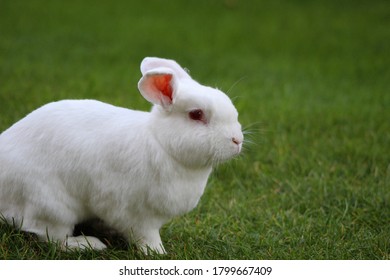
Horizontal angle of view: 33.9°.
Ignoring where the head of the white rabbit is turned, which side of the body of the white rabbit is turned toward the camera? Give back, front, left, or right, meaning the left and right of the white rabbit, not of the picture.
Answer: right
